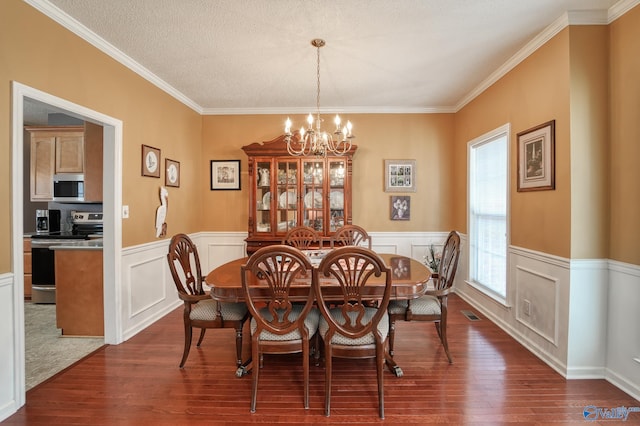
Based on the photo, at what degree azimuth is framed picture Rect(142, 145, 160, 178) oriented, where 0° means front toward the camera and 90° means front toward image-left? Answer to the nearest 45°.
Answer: approximately 315°

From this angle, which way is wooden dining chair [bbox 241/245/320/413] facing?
away from the camera

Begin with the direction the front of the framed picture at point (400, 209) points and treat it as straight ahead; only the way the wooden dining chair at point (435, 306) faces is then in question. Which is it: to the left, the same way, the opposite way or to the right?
to the right

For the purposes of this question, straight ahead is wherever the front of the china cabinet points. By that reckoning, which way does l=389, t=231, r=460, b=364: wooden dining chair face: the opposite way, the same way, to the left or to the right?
to the right

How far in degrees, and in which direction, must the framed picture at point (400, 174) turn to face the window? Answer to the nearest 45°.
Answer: approximately 45° to its left

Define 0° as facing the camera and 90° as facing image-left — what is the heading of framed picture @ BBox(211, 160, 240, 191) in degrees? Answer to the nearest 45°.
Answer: approximately 0°

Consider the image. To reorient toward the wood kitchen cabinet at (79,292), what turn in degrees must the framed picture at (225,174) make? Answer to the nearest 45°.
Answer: approximately 45° to its right

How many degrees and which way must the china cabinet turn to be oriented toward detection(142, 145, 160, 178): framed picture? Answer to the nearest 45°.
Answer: approximately 45° to its right

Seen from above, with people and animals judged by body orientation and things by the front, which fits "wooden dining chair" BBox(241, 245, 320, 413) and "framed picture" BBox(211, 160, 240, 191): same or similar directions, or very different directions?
very different directions

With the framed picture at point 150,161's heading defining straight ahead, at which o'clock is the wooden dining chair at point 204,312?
The wooden dining chair is roughly at 1 o'clock from the framed picture.

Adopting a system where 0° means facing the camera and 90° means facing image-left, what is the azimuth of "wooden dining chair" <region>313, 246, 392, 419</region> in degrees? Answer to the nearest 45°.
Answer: approximately 180°
